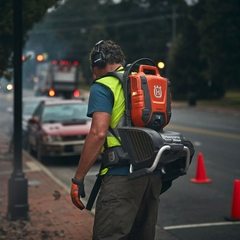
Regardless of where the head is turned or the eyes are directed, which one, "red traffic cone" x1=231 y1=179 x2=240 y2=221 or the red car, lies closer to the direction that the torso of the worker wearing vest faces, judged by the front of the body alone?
the red car

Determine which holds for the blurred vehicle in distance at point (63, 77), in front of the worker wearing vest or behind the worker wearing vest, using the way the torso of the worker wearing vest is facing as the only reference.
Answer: in front

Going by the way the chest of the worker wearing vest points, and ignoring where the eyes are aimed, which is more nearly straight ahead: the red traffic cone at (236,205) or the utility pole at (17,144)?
the utility pole

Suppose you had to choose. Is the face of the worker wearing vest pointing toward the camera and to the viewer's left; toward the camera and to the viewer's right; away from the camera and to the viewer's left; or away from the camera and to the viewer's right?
away from the camera and to the viewer's left

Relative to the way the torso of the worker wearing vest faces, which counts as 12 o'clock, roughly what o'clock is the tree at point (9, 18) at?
The tree is roughly at 1 o'clock from the worker wearing vest.

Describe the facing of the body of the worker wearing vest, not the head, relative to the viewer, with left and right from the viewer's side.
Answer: facing away from the viewer and to the left of the viewer

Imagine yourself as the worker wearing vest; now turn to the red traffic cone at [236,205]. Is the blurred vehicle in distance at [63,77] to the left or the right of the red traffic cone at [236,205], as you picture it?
left

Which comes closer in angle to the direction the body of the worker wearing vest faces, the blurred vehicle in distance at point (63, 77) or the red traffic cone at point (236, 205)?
the blurred vehicle in distance

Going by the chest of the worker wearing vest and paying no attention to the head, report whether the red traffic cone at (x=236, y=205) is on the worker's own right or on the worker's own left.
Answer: on the worker's own right
